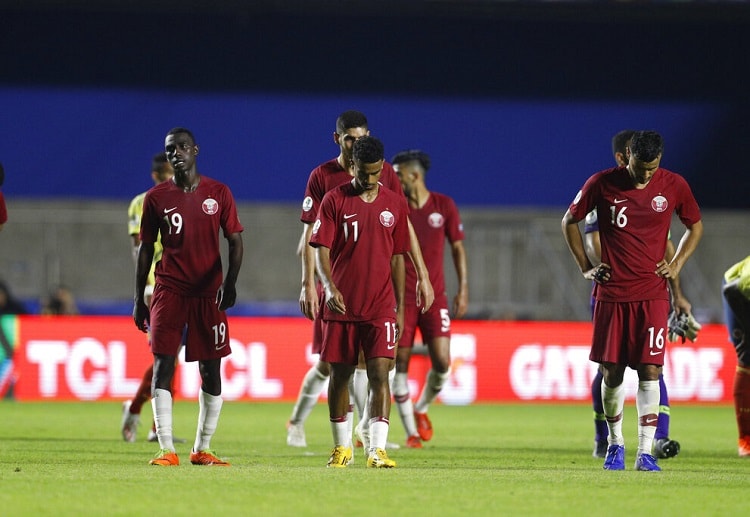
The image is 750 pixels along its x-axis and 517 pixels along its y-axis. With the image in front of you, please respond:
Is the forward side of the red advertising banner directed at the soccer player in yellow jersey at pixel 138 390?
yes

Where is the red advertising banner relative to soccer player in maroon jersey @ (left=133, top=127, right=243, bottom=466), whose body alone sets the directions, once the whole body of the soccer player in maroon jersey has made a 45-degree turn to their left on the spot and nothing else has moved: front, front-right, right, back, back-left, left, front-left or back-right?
back-left

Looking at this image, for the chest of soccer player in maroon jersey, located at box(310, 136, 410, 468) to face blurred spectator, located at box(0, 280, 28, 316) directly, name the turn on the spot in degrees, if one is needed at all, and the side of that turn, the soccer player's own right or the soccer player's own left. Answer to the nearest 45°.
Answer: approximately 135° to the soccer player's own right

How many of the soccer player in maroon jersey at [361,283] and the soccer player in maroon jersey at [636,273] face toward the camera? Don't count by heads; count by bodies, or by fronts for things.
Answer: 2
